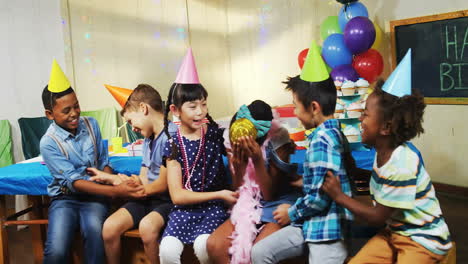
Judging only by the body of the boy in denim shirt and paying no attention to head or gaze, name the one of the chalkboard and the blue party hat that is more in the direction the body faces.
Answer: the blue party hat

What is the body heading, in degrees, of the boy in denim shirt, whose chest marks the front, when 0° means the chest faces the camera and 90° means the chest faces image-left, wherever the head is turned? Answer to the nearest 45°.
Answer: approximately 315°

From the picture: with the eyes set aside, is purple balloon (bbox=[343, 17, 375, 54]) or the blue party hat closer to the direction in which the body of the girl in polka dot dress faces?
the blue party hat

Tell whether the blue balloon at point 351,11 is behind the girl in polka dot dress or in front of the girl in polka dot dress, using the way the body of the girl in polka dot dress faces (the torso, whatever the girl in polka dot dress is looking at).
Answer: behind

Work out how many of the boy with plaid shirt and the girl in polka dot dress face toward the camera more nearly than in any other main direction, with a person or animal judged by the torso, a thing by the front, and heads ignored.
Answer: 1

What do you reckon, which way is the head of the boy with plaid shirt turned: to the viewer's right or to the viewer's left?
to the viewer's left

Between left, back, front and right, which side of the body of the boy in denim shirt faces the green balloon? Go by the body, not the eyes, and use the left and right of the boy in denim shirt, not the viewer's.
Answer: left

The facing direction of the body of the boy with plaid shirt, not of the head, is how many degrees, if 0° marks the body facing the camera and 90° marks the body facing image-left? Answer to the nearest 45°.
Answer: approximately 90°

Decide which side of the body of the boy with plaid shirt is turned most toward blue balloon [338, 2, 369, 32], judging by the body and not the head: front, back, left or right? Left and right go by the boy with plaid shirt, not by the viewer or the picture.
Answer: right
